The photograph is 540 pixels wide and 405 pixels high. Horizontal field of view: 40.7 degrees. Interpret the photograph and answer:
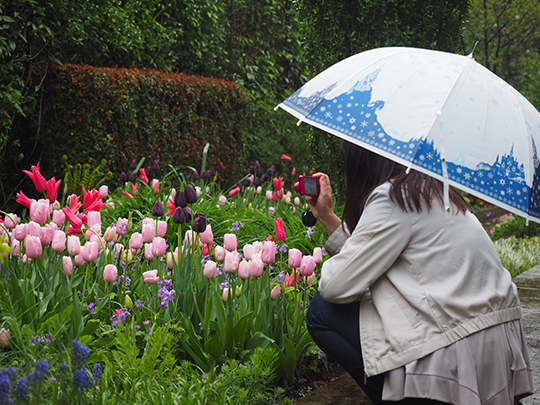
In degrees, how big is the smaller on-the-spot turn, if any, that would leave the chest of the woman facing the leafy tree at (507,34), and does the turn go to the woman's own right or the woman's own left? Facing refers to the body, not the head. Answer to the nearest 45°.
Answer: approximately 90° to the woman's own right

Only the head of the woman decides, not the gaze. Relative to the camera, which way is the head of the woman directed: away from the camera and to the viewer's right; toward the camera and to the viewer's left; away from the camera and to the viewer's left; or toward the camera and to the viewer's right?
away from the camera and to the viewer's left

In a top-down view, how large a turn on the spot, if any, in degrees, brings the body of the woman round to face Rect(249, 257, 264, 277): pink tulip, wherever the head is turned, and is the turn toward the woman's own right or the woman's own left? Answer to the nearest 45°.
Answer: approximately 45° to the woman's own right

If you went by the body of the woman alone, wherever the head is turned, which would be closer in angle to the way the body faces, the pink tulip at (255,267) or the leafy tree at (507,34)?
the pink tulip

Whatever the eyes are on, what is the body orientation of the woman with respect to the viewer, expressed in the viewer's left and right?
facing to the left of the viewer

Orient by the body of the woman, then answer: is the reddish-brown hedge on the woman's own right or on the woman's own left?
on the woman's own right

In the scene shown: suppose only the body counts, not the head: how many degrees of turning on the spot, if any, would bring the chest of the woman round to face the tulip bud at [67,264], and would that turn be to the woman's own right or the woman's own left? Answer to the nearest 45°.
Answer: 0° — they already face it

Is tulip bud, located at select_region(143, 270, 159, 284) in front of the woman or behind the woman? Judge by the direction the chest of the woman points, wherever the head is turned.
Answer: in front
